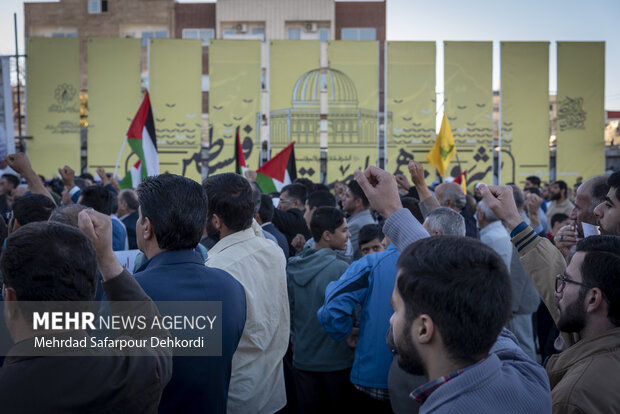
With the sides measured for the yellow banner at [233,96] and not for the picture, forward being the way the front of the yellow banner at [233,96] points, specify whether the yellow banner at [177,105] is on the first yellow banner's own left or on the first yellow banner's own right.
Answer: on the first yellow banner's own right

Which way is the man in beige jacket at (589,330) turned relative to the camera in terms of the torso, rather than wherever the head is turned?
to the viewer's left

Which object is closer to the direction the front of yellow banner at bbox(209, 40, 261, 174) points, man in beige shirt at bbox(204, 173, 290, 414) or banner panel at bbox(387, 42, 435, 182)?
the man in beige shirt

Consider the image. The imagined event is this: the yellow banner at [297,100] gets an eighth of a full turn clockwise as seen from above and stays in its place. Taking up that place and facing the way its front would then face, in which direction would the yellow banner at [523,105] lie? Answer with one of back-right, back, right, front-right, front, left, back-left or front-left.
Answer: back-left

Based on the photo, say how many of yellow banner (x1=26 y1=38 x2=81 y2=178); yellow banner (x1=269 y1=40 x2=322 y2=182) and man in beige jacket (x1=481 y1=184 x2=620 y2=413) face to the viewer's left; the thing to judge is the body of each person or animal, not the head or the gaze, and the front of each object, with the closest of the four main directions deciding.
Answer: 1

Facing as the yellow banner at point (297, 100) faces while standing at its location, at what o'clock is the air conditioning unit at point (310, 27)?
The air conditioning unit is roughly at 6 o'clock from the yellow banner.

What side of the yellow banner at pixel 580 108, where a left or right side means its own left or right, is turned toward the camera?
front

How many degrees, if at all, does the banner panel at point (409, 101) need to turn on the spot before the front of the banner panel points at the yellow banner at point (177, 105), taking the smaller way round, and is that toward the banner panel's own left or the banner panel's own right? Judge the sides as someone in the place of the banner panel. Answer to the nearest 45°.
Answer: approximately 90° to the banner panel's own right

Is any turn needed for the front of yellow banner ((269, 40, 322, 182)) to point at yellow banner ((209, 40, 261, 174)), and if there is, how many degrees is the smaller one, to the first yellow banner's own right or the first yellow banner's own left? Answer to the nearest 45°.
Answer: approximately 90° to the first yellow banner's own right

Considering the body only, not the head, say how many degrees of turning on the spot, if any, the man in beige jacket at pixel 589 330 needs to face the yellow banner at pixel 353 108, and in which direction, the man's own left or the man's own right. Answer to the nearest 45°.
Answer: approximately 90° to the man's own right

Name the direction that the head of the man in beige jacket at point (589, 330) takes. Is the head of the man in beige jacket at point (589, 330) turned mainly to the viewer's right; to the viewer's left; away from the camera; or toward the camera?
to the viewer's left

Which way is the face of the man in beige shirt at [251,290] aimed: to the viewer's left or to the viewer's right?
to the viewer's left

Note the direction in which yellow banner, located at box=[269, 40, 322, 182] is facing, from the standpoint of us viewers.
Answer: facing the viewer

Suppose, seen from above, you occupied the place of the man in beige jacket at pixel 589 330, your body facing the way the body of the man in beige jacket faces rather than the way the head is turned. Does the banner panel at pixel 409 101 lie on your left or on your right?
on your right

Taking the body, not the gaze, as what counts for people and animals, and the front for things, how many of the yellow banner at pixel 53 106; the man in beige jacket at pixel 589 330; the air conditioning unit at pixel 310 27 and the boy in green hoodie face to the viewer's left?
1

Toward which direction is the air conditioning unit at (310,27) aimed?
toward the camera
